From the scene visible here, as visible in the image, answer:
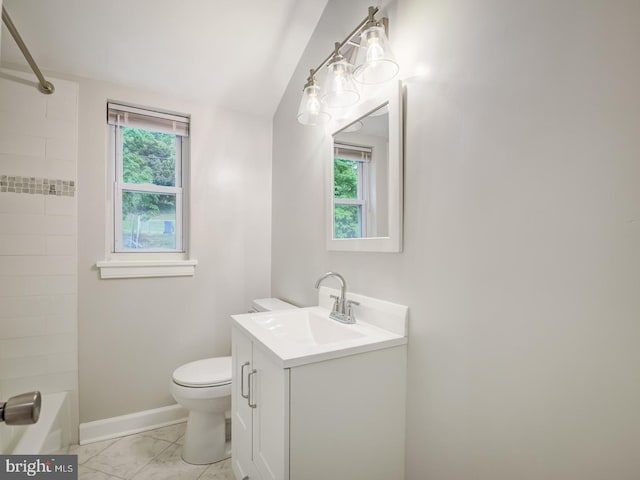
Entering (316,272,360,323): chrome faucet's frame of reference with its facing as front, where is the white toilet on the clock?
The white toilet is roughly at 2 o'clock from the chrome faucet.

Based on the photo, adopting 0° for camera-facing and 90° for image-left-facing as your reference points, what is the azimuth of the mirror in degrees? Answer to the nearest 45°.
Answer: approximately 45°

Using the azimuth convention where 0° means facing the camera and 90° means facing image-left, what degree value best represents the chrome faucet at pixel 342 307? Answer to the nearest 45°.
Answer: approximately 45°

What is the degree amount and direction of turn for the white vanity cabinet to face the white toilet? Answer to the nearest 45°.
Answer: approximately 90° to its right
